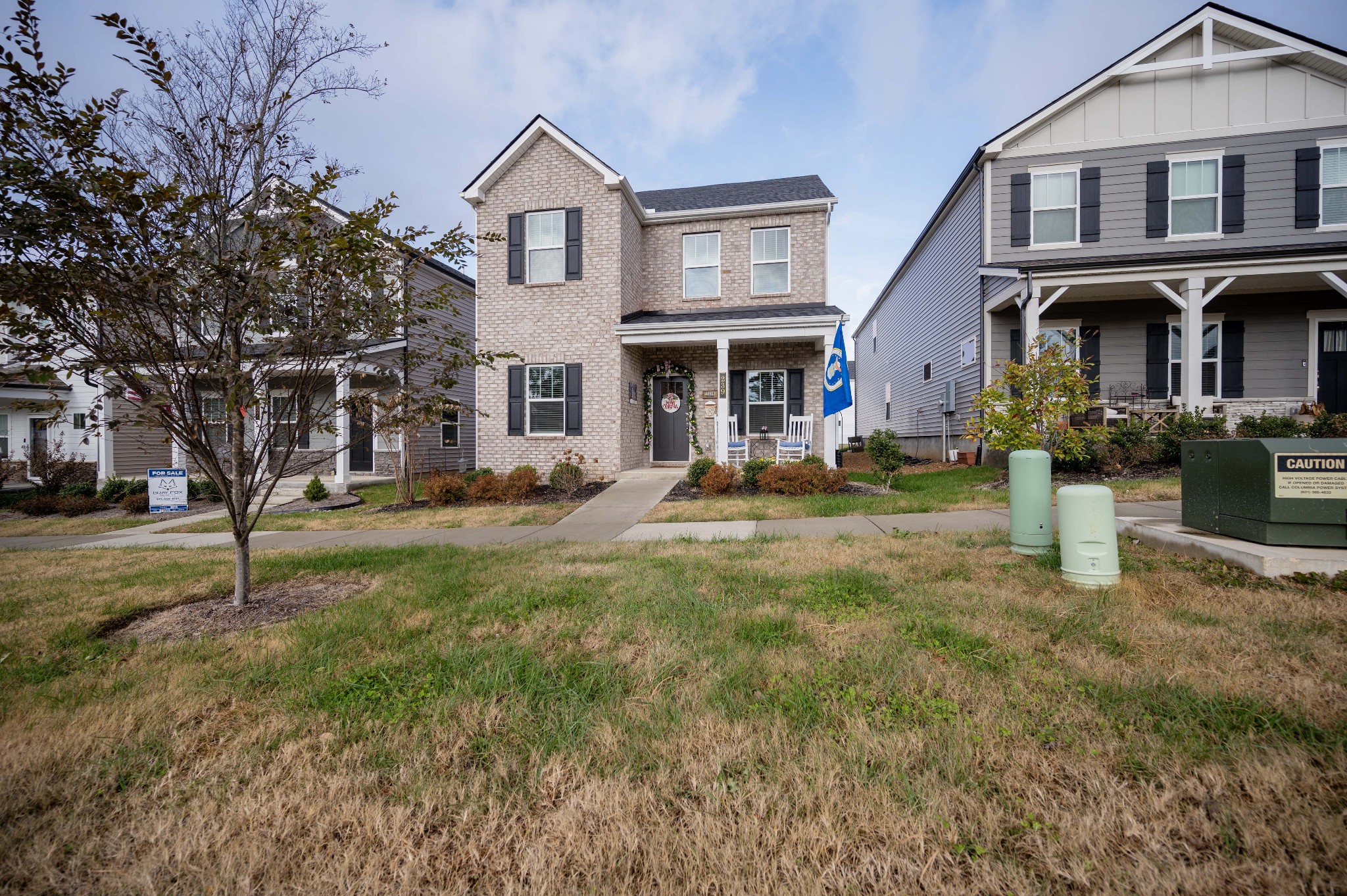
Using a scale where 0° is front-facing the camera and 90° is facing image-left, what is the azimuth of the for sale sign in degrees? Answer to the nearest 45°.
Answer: approximately 0°

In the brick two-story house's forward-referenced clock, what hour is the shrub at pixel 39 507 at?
The shrub is roughly at 3 o'clock from the brick two-story house.

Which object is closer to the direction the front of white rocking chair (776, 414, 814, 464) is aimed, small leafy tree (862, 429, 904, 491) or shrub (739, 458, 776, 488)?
the shrub

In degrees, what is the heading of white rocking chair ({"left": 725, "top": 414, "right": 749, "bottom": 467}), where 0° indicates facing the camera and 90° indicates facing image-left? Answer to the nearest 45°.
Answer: approximately 315°

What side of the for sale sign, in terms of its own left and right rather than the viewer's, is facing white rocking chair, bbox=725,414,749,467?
left

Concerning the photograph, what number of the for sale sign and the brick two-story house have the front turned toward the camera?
2
